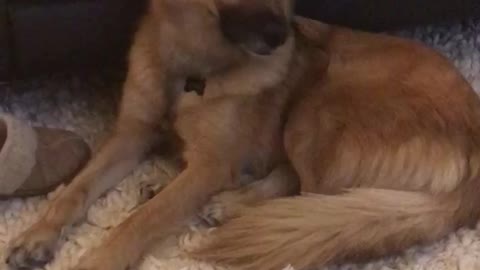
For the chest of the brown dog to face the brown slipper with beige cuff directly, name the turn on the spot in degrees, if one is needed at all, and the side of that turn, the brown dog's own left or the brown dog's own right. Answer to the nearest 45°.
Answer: approximately 45° to the brown dog's own right

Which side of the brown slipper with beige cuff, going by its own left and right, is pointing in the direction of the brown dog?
front

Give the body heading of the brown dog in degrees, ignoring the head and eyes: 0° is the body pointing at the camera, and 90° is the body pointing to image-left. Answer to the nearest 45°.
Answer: approximately 45°

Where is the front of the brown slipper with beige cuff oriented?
to the viewer's right

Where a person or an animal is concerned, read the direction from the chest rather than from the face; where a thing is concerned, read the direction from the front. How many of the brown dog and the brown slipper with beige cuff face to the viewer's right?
1
